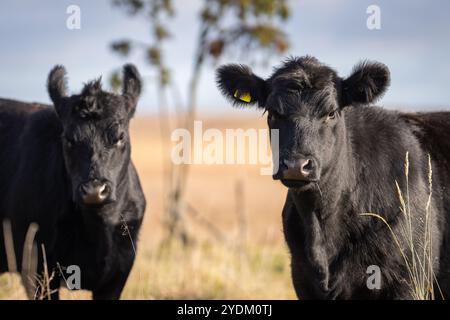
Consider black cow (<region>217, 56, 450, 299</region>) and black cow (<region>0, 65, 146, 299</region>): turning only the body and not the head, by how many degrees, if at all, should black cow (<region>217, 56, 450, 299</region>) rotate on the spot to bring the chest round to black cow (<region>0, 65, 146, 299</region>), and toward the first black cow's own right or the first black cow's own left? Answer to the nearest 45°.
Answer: approximately 45° to the first black cow's own right

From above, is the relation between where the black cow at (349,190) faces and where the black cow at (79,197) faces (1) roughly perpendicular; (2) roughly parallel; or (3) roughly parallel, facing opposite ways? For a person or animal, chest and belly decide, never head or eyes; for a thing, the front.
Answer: roughly perpendicular

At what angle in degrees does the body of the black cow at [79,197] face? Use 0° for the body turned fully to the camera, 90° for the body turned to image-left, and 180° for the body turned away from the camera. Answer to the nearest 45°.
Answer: approximately 315°

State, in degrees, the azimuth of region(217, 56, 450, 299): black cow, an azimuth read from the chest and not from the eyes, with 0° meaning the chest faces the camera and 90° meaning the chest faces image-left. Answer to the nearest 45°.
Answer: approximately 45°

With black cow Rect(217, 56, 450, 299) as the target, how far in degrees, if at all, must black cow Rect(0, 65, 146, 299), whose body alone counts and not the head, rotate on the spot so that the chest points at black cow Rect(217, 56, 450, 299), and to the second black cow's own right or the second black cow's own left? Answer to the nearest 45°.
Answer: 0° — it already faces it
